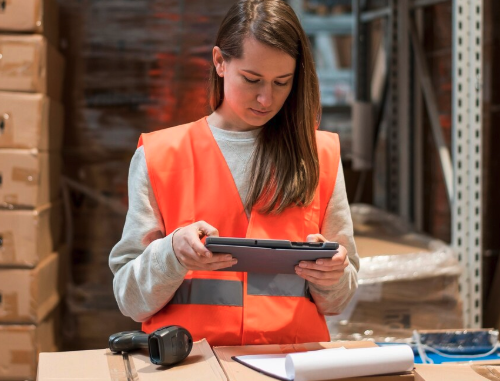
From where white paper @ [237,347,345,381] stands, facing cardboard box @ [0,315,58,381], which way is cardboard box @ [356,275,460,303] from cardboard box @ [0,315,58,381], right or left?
right

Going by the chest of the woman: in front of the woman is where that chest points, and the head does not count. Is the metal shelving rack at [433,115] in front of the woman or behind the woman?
behind

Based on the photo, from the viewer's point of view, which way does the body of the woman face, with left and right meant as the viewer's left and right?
facing the viewer

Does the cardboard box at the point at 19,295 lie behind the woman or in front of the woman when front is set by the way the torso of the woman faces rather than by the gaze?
behind
